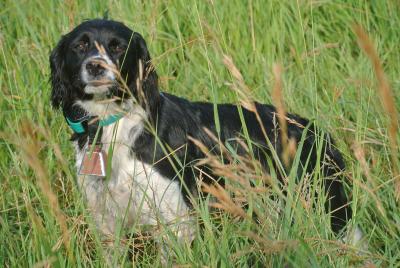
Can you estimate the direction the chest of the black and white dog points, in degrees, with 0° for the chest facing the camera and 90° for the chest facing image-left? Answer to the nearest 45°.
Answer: approximately 45°
